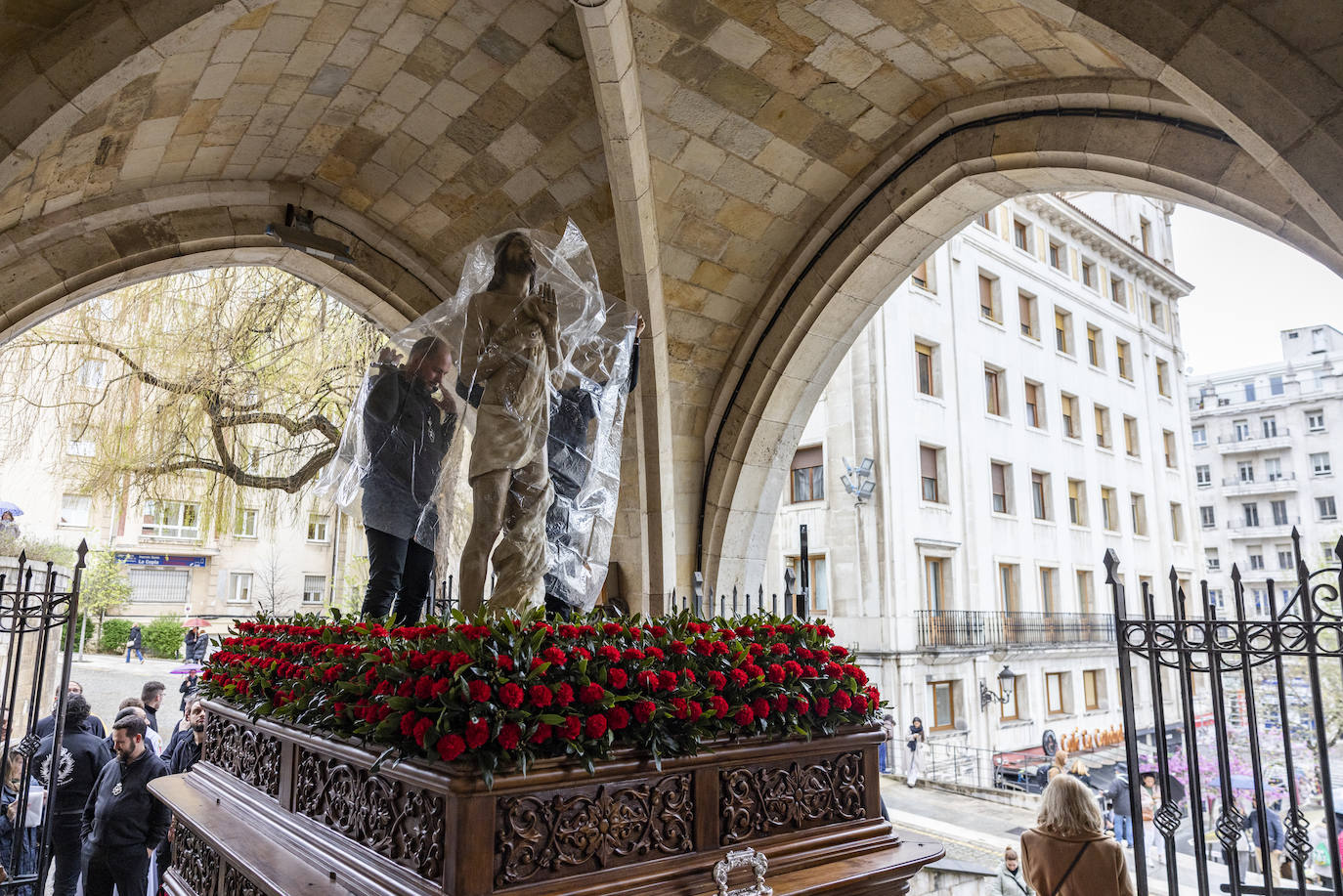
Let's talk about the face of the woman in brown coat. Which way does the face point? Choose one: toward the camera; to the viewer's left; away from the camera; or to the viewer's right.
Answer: away from the camera

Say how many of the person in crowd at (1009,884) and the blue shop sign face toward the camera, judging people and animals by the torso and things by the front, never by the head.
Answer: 2

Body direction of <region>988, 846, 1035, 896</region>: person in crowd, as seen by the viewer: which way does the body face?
toward the camera

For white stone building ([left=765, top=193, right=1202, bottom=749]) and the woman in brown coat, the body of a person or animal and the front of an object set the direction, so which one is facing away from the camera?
the woman in brown coat

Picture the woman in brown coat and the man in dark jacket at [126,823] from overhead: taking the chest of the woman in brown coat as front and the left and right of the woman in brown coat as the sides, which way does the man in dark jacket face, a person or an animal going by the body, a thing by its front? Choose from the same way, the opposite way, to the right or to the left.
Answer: the opposite way

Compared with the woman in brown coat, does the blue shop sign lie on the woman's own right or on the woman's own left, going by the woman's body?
on the woman's own left

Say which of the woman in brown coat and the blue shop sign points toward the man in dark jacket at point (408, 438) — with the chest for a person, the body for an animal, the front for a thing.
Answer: the blue shop sign

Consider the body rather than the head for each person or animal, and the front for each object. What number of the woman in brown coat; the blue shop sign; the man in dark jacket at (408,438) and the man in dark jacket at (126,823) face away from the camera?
1

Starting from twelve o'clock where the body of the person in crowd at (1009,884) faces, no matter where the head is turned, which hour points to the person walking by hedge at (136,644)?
the person walking by hedge at (136,644) is roughly at 4 o'clock from the person in crowd at (1009,884).

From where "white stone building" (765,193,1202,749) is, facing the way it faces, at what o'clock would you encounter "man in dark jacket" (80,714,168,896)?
The man in dark jacket is roughly at 2 o'clock from the white stone building.

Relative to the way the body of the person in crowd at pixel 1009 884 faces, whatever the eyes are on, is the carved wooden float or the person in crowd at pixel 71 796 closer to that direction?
the carved wooden float

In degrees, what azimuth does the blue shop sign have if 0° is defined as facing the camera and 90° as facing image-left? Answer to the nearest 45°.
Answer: approximately 0°

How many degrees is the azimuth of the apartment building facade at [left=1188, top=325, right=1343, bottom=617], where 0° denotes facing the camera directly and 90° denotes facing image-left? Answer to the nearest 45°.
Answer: approximately 45°

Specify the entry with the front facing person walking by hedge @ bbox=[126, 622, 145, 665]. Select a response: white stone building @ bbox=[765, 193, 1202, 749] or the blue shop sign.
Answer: the blue shop sign

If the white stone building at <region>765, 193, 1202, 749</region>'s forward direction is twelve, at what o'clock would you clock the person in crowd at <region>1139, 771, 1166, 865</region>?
The person in crowd is roughly at 1 o'clock from the white stone building.
